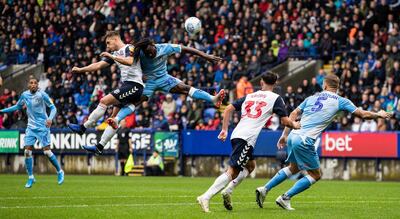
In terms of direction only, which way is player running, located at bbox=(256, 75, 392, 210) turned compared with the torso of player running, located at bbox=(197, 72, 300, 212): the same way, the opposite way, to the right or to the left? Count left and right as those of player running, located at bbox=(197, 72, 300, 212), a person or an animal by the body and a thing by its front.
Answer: the same way

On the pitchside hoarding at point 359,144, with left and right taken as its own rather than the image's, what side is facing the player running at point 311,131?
front

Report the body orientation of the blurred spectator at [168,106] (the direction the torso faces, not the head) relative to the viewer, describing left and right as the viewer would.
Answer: facing the viewer

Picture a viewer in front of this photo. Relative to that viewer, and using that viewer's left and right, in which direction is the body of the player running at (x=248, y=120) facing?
facing away from the viewer and to the right of the viewer

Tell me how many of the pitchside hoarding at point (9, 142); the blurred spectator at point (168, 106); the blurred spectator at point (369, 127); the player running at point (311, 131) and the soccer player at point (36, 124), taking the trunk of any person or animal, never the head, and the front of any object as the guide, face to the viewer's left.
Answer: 0

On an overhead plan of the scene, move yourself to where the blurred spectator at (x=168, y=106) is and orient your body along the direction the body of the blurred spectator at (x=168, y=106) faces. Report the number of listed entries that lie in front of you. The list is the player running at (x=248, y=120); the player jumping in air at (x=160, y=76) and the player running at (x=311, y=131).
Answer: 3

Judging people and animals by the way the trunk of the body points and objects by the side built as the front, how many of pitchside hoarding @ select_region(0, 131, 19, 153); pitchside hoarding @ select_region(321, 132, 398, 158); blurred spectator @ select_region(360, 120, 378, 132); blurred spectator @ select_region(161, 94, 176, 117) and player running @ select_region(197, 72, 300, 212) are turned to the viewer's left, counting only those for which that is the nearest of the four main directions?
0

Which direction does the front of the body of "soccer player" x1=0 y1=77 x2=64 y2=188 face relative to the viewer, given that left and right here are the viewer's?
facing the viewer

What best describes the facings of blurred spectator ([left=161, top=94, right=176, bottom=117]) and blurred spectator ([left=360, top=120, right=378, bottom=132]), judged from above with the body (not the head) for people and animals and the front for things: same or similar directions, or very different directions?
same or similar directions

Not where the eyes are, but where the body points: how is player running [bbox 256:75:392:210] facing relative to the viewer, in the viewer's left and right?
facing away from the viewer and to the right of the viewer

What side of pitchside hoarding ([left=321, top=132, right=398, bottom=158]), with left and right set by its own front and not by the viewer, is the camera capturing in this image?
front

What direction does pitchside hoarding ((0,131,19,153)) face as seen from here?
toward the camera

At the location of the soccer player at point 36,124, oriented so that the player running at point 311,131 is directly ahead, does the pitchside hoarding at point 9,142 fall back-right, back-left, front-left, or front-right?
back-left

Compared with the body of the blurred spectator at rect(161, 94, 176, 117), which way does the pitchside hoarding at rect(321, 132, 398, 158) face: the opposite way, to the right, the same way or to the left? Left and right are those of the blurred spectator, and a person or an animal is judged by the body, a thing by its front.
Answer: the same way
